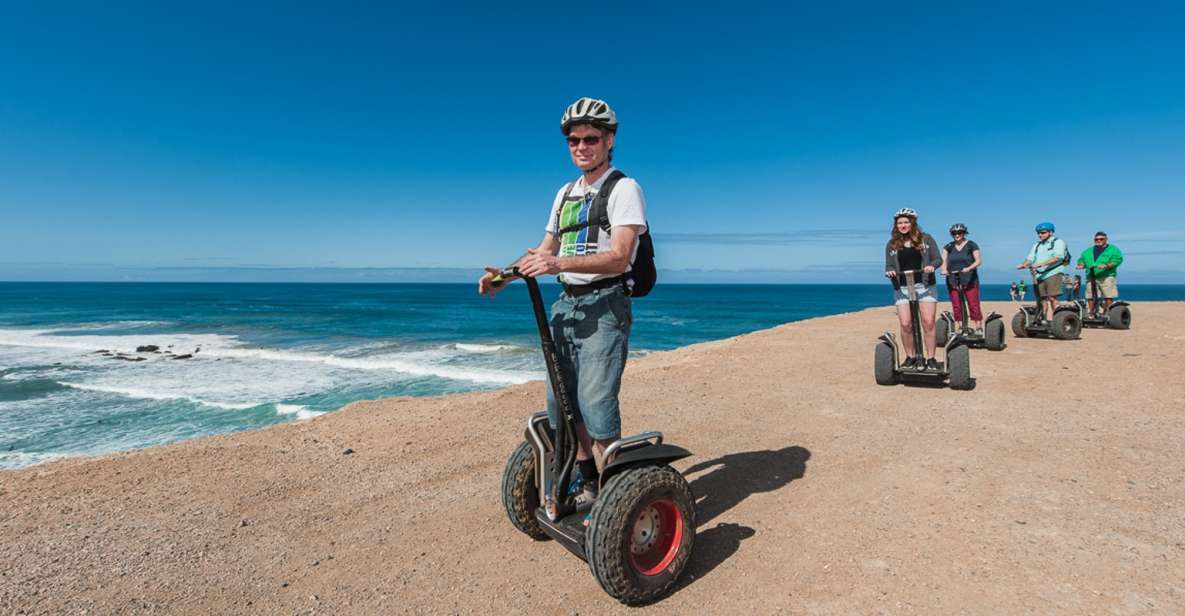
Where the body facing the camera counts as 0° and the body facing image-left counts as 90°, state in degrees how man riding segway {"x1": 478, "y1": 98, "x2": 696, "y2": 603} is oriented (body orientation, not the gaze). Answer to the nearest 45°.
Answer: approximately 45°

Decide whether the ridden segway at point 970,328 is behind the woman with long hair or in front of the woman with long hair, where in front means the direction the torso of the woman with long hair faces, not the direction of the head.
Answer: behind

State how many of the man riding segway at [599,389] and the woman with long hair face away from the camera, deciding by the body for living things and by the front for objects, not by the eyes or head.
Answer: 0

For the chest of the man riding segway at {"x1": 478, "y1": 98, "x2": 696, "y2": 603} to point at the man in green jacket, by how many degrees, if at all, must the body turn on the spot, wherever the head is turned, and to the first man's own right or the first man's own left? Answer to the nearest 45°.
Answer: approximately 180°

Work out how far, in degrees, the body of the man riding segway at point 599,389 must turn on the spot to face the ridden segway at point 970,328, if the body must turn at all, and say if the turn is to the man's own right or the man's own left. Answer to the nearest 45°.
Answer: approximately 180°

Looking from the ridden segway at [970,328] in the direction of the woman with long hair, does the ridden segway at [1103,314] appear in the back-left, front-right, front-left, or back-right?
back-left

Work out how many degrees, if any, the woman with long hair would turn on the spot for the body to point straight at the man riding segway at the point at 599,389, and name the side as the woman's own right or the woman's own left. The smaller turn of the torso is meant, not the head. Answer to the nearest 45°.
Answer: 0° — they already face them

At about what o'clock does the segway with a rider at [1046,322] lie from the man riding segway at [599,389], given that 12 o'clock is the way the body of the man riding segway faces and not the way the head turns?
The segway with a rider is roughly at 6 o'clock from the man riding segway.

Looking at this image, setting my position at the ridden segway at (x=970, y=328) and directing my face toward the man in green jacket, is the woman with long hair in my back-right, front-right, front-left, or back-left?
back-right

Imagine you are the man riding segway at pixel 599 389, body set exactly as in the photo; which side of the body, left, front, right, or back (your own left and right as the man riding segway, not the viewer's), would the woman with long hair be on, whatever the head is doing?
back

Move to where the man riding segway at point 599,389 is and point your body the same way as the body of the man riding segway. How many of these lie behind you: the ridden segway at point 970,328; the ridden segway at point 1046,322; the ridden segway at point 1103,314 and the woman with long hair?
4

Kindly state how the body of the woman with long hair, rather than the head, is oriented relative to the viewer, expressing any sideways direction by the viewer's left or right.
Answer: facing the viewer

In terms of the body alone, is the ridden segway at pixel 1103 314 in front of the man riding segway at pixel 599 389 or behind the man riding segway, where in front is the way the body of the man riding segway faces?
behind
